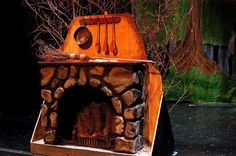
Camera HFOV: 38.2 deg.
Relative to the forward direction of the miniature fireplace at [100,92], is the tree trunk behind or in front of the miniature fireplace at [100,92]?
behind

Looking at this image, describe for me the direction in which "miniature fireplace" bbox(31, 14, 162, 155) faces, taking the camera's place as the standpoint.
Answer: facing the viewer and to the left of the viewer
